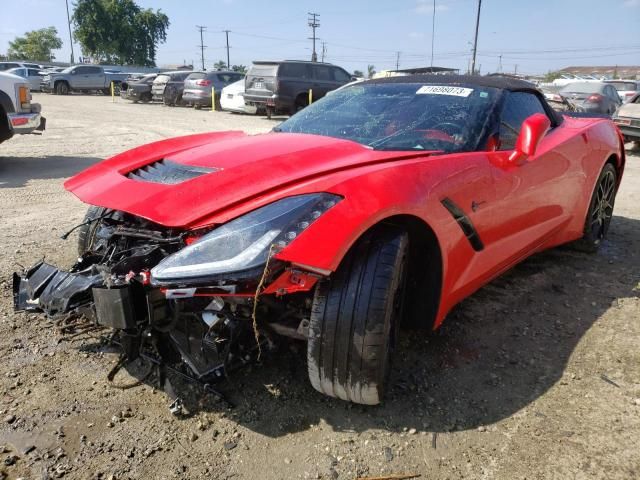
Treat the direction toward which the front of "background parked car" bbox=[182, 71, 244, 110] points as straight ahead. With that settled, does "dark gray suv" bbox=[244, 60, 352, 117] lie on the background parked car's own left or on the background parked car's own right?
on the background parked car's own right

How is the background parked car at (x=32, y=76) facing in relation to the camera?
to the viewer's left

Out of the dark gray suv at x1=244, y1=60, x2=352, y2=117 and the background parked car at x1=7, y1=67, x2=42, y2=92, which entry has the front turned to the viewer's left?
the background parked car

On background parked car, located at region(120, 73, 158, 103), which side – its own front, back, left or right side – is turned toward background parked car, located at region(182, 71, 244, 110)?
left

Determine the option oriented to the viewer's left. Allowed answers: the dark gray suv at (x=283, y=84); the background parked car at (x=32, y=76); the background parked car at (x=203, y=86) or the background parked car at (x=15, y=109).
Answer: the background parked car at (x=32, y=76)

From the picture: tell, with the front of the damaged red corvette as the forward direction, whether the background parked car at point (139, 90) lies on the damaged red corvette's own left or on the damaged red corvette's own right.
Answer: on the damaged red corvette's own right

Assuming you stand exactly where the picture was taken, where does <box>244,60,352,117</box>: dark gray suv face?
facing away from the viewer and to the right of the viewer
